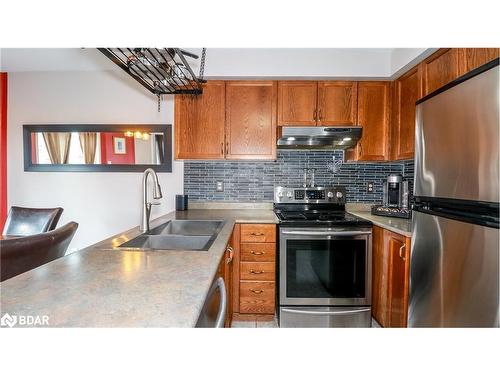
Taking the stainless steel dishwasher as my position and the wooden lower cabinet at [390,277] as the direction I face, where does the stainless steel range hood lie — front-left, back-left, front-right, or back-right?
front-left

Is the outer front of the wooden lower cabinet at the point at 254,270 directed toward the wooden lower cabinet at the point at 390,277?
no

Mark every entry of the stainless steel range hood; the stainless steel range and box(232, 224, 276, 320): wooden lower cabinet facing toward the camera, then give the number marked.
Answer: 3

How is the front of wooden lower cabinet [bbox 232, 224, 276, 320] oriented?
toward the camera

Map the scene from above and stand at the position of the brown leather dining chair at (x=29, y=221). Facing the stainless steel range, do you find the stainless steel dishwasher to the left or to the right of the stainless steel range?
right

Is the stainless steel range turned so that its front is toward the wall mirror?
no

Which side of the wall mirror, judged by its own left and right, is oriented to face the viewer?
front

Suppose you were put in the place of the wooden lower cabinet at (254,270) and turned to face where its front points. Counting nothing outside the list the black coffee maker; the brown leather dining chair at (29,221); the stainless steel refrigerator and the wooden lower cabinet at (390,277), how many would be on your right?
1

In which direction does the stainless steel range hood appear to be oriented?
toward the camera

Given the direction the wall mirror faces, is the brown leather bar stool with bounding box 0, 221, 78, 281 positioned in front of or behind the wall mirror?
in front

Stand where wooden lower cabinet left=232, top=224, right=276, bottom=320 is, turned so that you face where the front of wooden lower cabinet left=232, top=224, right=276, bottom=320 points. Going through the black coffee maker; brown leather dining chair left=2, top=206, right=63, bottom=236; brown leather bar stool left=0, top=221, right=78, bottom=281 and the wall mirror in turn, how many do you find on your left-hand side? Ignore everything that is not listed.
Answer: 1

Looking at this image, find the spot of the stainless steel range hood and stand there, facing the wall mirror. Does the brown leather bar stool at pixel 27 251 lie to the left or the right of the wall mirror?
left

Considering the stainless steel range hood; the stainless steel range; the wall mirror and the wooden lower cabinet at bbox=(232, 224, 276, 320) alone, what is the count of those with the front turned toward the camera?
4
